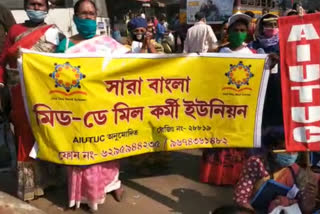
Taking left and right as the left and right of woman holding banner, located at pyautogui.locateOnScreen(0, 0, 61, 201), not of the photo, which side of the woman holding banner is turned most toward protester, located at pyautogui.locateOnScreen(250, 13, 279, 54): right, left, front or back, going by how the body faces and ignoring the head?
left

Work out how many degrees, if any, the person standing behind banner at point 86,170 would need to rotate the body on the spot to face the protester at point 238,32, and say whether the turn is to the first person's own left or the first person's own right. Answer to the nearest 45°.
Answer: approximately 90° to the first person's own left

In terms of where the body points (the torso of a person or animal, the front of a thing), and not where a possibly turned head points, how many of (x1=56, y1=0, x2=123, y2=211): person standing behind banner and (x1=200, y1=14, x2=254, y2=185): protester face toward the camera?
2

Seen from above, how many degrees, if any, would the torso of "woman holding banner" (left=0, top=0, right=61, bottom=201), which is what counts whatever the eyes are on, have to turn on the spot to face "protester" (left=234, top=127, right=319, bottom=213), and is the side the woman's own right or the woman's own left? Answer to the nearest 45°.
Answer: approximately 45° to the woman's own left

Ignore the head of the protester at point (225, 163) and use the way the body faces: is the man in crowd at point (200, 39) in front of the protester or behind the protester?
behind

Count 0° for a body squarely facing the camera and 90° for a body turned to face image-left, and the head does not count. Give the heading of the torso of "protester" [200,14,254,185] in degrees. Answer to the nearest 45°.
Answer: approximately 0°

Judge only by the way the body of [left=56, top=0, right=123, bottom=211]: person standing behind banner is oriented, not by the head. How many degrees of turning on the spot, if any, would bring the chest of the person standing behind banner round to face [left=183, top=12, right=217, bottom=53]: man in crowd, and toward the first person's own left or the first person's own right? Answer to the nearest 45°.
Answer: approximately 135° to the first person's own left

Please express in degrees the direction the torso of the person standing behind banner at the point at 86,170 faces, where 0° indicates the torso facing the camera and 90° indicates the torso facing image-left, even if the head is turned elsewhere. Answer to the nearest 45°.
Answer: approximately 0°

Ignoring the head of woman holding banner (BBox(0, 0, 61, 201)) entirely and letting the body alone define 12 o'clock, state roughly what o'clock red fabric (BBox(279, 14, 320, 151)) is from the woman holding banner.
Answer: The red fabric is roughly at 10 o'clock from the woman holding banner.
